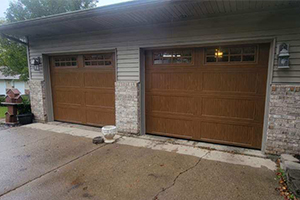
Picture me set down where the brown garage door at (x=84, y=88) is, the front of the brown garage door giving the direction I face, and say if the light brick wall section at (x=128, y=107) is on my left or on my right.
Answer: on my left

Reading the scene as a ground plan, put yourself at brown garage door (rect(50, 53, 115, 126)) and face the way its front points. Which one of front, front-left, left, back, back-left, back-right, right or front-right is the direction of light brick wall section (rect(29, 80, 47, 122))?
right

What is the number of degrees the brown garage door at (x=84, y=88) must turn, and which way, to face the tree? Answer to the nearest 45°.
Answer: approximately 90° to its right

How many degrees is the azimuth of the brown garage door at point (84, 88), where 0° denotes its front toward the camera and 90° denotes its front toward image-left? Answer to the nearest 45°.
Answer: approximately 45°

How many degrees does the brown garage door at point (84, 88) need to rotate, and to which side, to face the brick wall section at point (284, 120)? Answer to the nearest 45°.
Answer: approximately 90° to its left

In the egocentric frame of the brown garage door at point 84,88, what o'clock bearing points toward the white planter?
The white planter is roughly at 10 o'clock from the brown garage door.

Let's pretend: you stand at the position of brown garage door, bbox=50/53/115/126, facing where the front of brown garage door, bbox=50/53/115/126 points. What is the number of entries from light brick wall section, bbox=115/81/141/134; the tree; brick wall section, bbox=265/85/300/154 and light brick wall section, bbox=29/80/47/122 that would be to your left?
2

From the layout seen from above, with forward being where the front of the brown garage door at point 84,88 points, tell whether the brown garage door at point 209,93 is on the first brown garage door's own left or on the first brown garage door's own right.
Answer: on the first brown garage door's own left

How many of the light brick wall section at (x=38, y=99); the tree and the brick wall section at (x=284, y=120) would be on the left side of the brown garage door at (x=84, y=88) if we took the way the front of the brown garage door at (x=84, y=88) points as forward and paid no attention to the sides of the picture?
1
